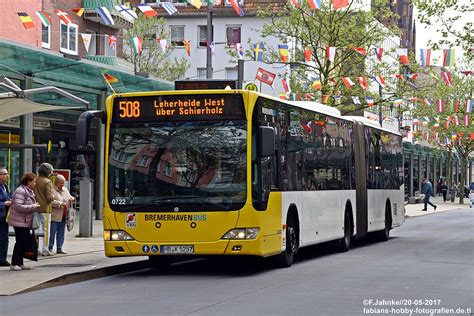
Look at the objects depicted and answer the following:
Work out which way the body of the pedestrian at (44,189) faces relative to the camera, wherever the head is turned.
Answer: to the viewer's right

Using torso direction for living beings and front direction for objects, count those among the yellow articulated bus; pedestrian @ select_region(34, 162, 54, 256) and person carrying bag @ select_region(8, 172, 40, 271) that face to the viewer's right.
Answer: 2

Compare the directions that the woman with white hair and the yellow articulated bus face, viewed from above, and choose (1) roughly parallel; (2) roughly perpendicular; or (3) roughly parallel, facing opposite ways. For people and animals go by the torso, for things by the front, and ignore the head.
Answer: roughly perpendicular

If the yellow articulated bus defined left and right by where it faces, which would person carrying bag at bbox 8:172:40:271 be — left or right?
on its right

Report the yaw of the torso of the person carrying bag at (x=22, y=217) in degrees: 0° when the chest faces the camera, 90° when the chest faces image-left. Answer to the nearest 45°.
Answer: approximately 270°

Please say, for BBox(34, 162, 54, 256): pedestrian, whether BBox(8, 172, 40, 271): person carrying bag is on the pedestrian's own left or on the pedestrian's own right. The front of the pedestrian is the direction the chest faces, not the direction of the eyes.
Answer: on the pedestrian's own right

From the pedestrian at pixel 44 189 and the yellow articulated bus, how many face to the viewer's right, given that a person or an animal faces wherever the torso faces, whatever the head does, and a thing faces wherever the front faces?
1

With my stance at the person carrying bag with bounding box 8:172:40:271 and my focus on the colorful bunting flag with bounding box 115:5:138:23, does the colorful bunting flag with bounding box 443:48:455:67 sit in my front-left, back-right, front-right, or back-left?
front-right

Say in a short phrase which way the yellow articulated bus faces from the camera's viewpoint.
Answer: facing the viewer and to the left of the viewer

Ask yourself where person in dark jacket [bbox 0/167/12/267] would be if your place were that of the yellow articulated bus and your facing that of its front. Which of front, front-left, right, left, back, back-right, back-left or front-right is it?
front-right
